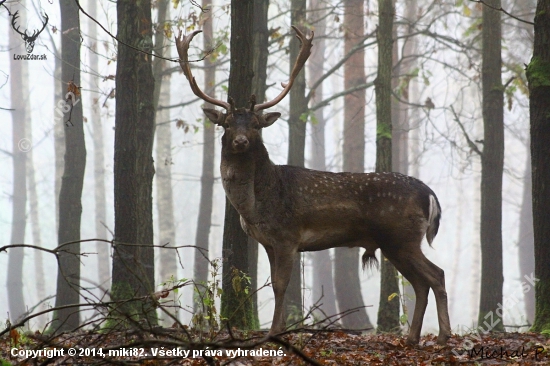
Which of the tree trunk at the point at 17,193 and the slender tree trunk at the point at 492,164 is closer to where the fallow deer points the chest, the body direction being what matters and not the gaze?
the tree trunk

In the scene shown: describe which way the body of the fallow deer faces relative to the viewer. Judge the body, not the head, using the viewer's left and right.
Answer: facing to the left of the viewer

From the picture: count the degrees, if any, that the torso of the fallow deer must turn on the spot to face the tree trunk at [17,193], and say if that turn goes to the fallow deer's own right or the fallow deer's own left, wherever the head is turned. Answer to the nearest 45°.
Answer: approximately 45° to the fallow deer's own right

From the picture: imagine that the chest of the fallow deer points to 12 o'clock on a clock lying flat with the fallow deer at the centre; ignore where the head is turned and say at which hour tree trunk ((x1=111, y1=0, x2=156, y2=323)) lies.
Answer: The tree trunk is roughly at 1 o'clock from the fallow deer.

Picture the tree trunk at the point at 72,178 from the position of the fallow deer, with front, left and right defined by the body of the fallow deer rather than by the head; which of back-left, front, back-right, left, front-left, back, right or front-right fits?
front-right

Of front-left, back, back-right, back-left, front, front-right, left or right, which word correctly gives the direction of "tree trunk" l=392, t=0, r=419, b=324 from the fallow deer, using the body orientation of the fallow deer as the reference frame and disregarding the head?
right

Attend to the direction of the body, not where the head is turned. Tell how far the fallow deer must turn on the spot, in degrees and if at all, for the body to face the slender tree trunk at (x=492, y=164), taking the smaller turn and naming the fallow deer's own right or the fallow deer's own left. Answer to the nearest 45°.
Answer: approximately 135° to the fallow deer's own right

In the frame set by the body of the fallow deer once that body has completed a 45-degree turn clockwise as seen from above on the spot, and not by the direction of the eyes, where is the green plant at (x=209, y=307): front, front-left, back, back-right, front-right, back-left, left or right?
left

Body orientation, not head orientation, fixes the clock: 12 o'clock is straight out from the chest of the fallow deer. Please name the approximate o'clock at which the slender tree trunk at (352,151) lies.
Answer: The slender tree trunk is roughly at 3 o'clock from the fallow deer.

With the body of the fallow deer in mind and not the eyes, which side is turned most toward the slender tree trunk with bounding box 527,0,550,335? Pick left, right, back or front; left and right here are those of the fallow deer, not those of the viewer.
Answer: back

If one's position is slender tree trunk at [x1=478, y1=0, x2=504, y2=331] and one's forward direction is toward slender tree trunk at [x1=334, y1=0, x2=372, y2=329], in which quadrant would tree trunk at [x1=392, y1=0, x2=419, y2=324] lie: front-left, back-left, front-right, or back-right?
front-right
